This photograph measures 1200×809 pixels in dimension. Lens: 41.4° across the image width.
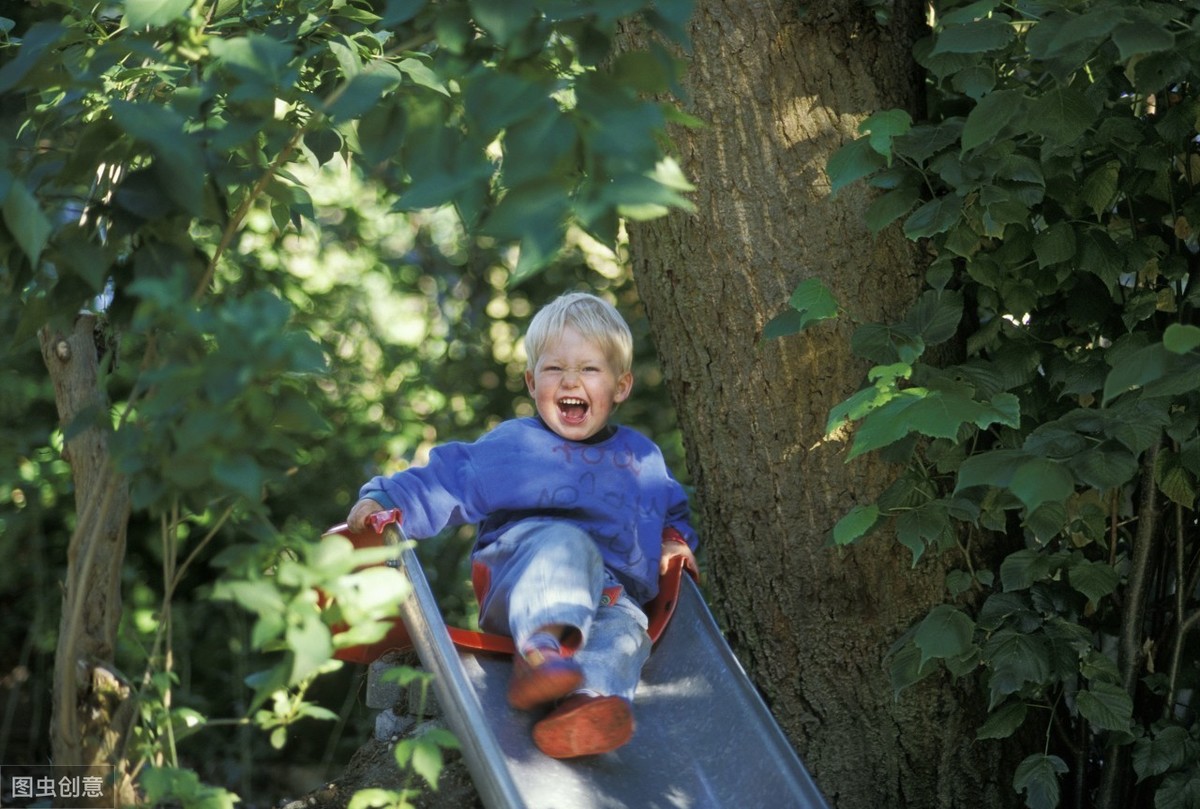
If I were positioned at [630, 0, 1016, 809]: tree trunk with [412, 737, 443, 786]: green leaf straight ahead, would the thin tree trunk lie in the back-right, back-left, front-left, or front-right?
front-right

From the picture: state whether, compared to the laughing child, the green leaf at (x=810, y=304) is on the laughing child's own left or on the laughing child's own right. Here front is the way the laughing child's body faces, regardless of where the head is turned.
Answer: on the laughing child's own left

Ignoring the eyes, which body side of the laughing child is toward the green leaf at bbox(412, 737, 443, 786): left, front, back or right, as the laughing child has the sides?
front

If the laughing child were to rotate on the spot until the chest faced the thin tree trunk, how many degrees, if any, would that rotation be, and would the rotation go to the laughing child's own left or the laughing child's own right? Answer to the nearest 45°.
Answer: approximately 45° to the laughing child's own right

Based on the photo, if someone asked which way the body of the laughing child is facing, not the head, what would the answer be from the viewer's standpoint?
toward the camera
